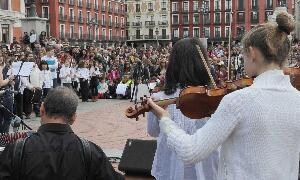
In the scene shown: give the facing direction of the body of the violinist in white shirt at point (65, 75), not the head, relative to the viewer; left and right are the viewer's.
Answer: facing the viewer and to the right of the viewer

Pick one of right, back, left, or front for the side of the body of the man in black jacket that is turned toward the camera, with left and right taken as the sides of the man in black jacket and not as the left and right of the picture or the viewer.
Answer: back

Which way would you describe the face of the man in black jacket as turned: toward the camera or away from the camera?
away from the camera

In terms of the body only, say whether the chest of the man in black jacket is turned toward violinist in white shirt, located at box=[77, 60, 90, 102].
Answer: yes

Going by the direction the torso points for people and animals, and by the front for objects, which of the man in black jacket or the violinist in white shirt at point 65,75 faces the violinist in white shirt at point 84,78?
the man in black jacket

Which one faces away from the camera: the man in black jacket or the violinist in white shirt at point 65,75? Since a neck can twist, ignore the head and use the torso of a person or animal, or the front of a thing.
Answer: the man in black jacket

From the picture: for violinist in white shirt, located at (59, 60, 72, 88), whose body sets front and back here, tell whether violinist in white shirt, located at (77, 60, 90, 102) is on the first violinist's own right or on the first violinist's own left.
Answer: on the first violinist's own left

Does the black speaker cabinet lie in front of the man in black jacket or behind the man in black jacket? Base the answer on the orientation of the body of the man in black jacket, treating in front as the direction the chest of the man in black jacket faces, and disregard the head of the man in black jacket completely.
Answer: in front

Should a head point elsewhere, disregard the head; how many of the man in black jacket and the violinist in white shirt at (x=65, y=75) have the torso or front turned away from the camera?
1

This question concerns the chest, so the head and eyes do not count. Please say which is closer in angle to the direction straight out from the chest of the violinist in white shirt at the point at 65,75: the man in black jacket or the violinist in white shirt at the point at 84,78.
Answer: the man in black jacket

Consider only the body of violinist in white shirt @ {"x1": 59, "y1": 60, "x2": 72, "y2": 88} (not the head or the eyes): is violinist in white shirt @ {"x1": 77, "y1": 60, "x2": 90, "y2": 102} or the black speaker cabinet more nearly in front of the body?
the black speaker cabinet

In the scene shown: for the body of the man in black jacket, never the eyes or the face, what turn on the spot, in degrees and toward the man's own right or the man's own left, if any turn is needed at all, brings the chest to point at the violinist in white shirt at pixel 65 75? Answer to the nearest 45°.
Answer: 0° — they already face them
